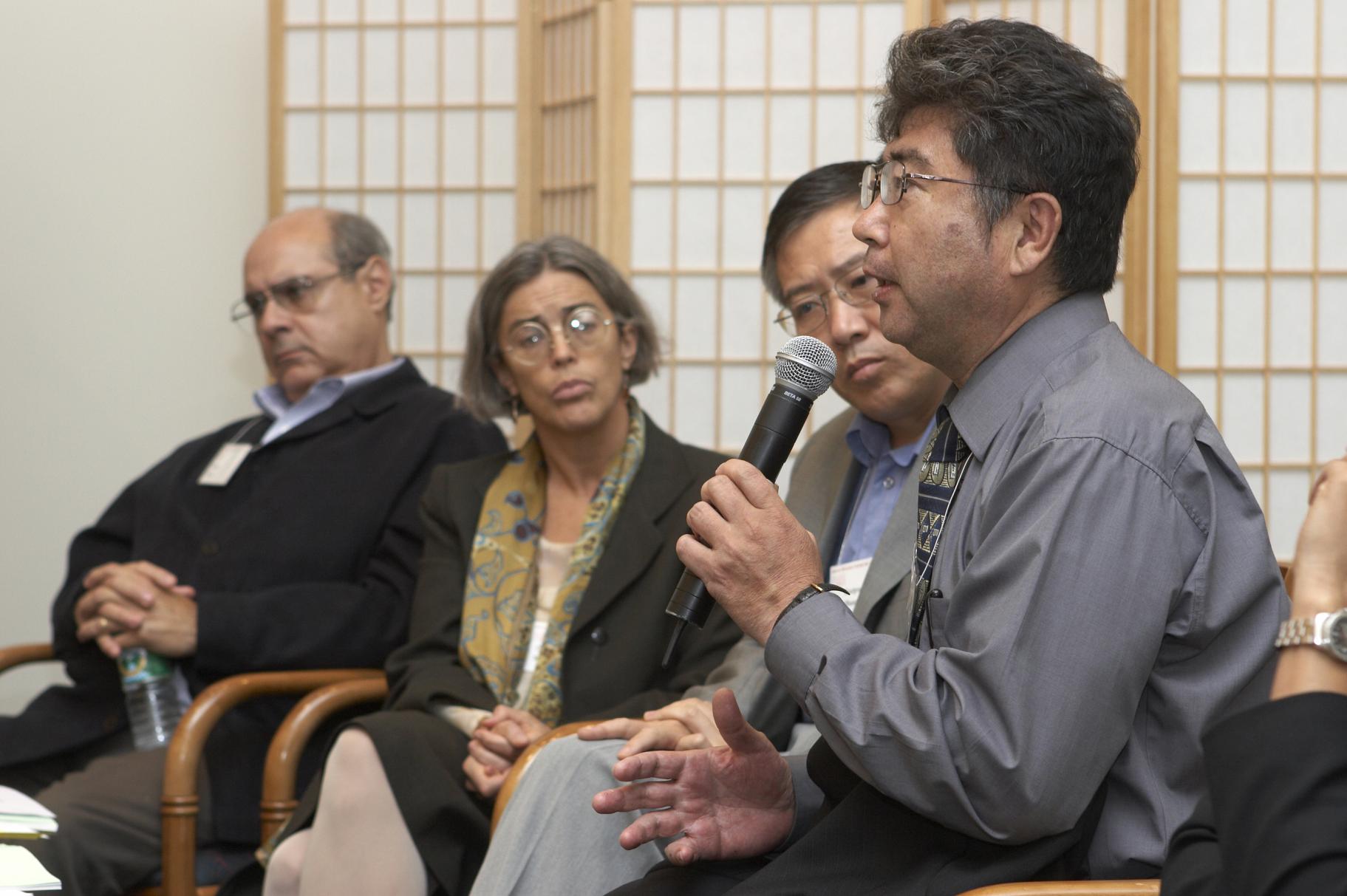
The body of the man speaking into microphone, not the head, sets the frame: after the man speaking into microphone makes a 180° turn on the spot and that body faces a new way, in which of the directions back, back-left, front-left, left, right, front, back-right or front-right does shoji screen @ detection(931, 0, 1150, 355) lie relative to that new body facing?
left

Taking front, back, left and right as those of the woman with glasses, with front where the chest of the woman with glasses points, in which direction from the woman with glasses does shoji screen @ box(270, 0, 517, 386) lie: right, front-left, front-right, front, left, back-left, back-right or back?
back-right

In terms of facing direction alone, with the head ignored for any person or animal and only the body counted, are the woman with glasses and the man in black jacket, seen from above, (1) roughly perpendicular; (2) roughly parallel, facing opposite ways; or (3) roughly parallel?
roughly parallel

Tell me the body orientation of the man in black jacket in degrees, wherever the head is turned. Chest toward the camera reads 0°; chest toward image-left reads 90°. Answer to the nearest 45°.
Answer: approximately 45°

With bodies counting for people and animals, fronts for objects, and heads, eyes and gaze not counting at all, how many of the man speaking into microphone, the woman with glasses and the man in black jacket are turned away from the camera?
0

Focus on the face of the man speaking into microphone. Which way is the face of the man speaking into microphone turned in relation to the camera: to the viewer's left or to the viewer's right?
to the viewer's left

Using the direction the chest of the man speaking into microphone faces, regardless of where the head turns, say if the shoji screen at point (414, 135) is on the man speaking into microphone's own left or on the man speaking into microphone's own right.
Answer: on the man speaking into microphone's own right

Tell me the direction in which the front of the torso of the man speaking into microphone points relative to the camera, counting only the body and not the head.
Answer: to the viewer's left

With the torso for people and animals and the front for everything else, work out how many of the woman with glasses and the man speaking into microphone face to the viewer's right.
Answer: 0

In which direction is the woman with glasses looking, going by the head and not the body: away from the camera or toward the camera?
toward the camera

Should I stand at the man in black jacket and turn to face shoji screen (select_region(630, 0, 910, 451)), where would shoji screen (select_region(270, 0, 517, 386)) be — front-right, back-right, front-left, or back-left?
front-left
